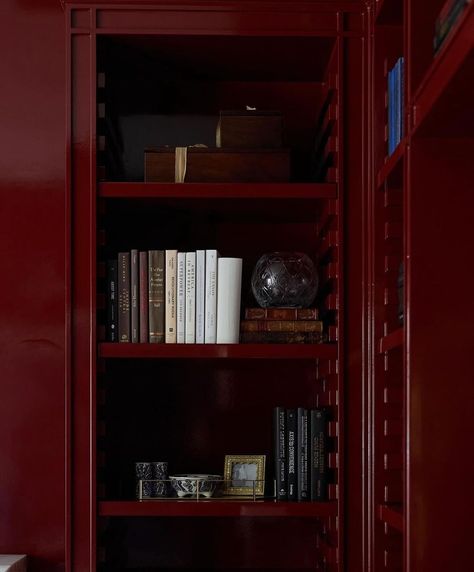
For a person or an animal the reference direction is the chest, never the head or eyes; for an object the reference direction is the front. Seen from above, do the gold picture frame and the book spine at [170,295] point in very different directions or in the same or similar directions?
same or similar directions

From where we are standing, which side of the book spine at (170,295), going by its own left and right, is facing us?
front

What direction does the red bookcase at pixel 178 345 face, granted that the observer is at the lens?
facing the viewer

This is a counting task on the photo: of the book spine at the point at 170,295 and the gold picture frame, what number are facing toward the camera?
2
